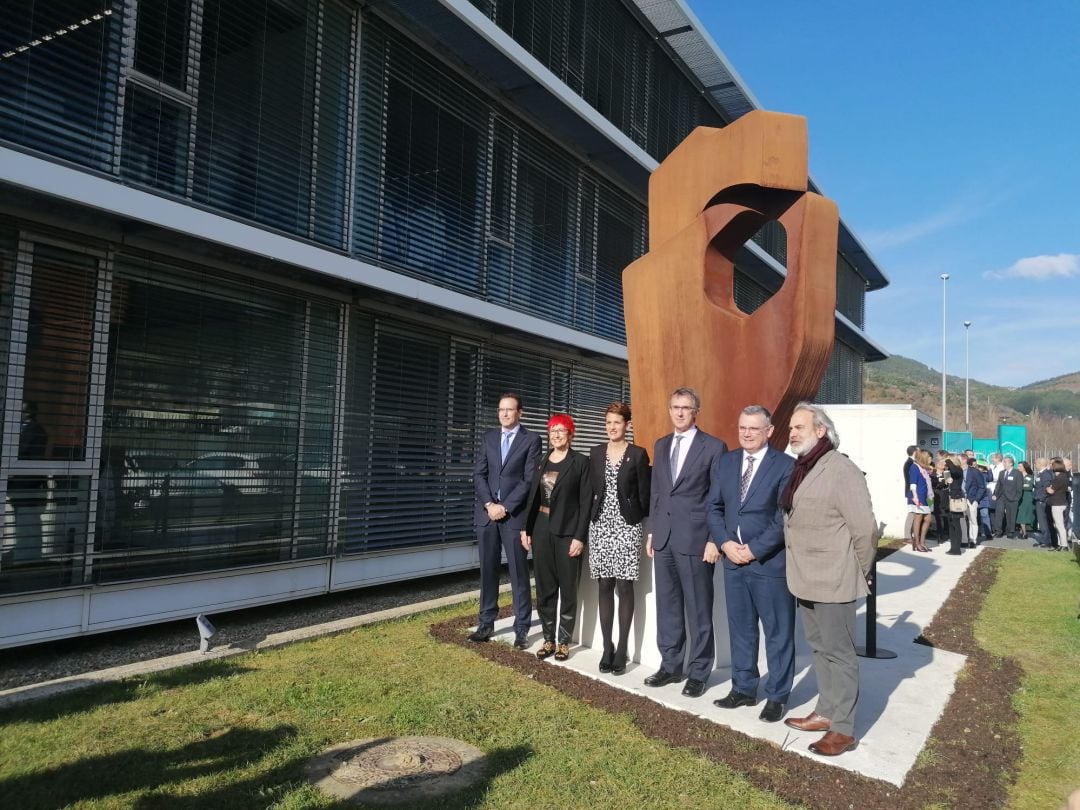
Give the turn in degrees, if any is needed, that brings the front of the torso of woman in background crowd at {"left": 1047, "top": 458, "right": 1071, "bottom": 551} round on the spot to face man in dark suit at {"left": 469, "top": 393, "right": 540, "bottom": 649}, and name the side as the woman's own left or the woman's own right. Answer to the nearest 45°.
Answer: approximately 90° to the woman's own left

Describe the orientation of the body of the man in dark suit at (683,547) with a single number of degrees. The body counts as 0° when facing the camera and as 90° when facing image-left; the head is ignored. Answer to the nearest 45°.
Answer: approximately 45°

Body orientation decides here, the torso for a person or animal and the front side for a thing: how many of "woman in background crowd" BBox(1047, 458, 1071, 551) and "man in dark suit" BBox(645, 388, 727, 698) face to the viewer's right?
0

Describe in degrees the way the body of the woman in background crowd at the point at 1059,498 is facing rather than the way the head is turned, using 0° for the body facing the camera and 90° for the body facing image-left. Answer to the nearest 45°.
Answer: approximately 90°

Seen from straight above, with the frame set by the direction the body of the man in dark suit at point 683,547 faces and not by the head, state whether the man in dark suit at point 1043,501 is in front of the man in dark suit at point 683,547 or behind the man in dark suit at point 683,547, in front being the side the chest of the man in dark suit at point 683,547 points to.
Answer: behind

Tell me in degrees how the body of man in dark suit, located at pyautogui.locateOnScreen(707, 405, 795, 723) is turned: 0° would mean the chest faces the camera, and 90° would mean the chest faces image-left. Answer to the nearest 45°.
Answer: approximately 45°

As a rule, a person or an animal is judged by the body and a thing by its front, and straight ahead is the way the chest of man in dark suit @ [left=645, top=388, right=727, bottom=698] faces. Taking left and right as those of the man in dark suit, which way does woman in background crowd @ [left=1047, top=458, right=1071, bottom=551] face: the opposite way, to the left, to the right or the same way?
to the right

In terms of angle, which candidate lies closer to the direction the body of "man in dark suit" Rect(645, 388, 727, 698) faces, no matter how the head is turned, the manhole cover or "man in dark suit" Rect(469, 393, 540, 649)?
the manhole cover

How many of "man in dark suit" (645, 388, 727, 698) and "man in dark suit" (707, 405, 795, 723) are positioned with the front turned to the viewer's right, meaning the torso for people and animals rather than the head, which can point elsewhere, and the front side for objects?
0

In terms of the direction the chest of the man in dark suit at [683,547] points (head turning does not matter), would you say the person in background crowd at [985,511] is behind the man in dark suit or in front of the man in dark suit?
behind
